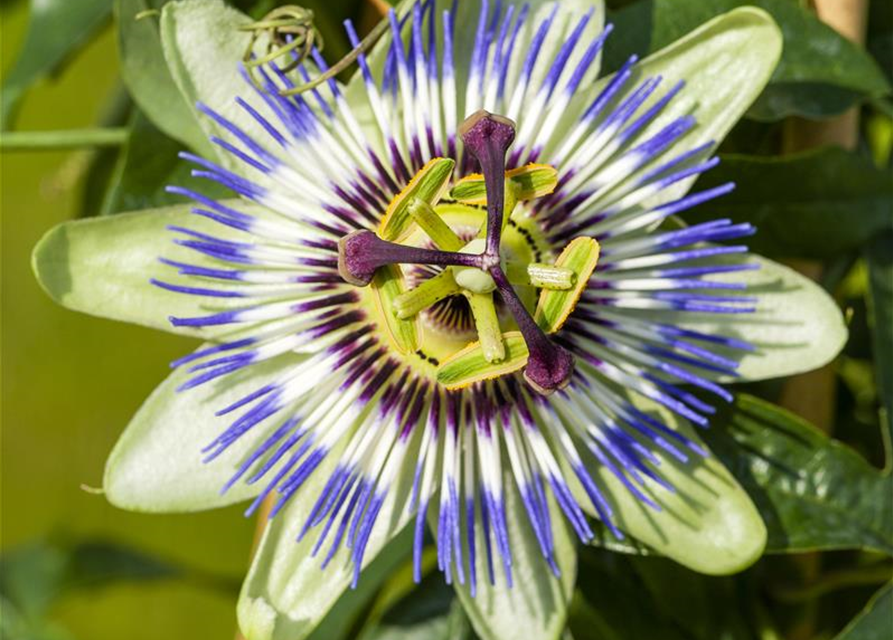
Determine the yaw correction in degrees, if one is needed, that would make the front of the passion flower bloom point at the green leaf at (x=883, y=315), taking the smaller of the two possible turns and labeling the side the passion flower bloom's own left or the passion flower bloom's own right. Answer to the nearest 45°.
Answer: approximately 90° to the passion flower bloom's own left

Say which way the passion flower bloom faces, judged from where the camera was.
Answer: facing the viewer

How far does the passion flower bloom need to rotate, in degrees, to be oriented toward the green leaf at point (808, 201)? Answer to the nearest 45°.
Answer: approximately 90° to its left
